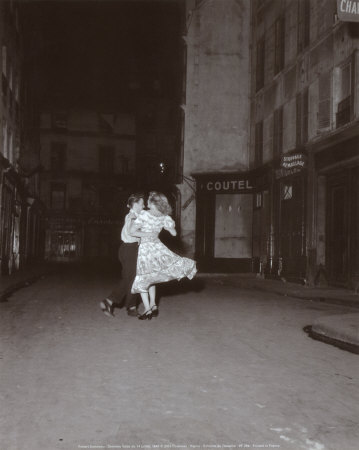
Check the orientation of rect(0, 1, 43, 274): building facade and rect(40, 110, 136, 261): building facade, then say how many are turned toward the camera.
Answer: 1

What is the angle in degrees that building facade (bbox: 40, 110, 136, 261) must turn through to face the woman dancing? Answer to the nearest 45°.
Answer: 0° — it already faces them

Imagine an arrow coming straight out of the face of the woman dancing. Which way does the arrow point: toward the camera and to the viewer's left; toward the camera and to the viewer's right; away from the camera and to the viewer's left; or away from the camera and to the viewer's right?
away from the camera and to the viewer's left

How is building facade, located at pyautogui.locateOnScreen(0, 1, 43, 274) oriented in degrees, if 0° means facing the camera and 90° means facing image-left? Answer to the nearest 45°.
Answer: approximately 270°

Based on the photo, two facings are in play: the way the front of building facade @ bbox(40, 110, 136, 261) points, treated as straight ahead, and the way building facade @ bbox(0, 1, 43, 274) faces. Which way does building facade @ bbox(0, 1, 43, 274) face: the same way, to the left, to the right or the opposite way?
to the left
